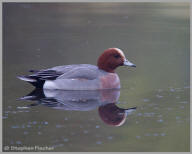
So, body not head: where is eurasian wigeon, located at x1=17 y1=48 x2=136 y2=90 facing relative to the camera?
to the viewer's right
